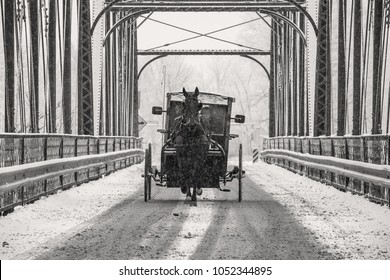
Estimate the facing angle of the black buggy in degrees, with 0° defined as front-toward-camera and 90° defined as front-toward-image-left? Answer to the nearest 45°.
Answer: approximately 0°
